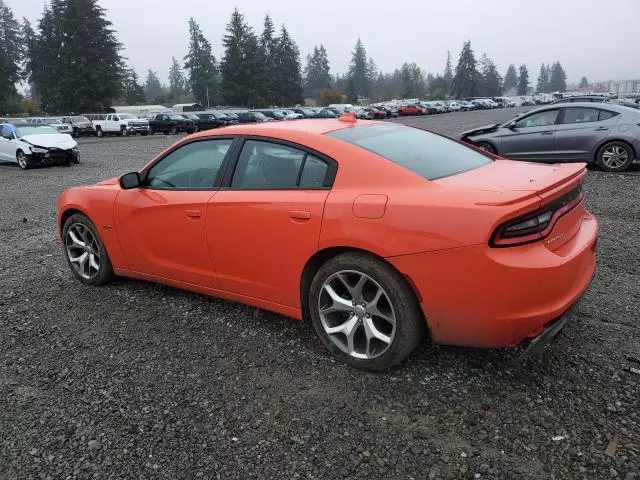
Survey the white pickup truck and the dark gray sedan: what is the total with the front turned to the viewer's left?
1

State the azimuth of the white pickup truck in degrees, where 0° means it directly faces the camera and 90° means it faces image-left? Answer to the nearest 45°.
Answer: approximately 315°

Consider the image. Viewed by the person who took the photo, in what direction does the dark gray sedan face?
facing to the left of the viewer

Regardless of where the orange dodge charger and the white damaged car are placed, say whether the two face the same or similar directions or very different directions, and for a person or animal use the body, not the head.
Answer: very different directions

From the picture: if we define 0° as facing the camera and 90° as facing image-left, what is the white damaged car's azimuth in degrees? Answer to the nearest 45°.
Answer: approximately 315°

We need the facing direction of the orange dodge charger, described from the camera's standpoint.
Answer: facing away from the viewer and to the left of the viewer

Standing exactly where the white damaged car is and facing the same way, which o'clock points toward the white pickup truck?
The white pickup truck is roughly at 8 o'clock from the white damaged car.

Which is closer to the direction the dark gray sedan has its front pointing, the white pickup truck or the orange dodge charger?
the white pickup truck
